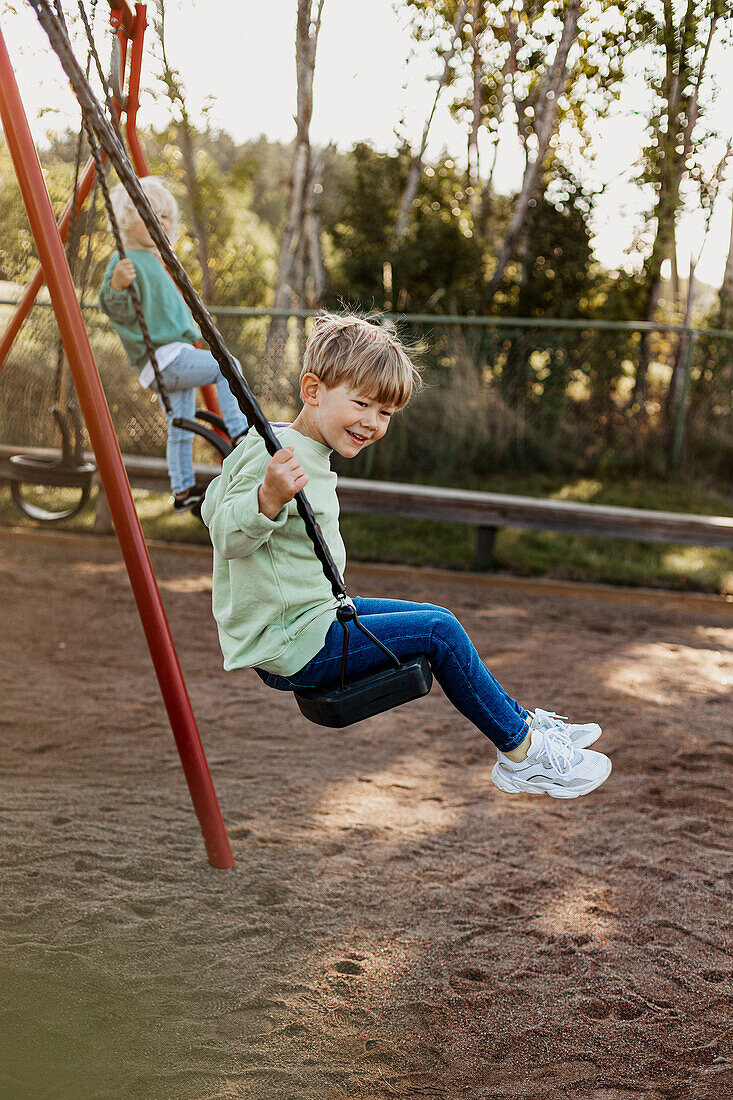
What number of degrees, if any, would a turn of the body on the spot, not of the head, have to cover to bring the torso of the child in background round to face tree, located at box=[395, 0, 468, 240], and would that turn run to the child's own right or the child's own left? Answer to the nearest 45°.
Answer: approximately 90° to the child's own left

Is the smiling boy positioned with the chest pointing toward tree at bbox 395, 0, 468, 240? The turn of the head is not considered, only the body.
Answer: no

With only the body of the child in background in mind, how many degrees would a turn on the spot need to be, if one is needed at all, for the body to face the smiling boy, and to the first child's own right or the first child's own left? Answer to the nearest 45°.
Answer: approximately 90° to the first child's own right

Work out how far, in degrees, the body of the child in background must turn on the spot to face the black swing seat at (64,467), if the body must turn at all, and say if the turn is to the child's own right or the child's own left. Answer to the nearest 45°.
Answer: approximately 135° to the child's own left

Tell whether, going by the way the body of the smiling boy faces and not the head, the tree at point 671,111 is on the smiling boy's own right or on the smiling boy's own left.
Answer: on the smiling boy's own left

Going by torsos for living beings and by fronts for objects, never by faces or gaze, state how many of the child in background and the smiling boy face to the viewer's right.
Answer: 2

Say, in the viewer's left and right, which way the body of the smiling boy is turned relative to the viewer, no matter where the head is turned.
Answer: facing to the right of the viewer

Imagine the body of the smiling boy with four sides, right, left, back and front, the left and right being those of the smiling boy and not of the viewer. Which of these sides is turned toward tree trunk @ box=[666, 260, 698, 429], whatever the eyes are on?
left

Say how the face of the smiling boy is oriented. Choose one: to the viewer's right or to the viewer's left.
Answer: to the viewer's right

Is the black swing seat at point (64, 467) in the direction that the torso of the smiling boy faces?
no

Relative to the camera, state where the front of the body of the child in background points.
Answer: to the viewer's right

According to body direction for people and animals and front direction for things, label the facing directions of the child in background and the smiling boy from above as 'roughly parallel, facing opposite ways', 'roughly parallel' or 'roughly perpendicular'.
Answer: roughly parallel
